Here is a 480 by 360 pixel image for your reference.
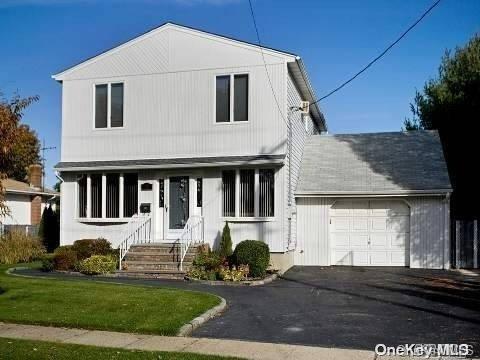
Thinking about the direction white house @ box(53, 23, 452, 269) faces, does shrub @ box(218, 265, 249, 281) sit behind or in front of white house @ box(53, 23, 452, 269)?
in front

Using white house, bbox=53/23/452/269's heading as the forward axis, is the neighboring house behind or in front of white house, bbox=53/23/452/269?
behind

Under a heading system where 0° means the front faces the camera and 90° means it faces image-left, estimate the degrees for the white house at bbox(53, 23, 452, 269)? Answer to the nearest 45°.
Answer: approximately 0°

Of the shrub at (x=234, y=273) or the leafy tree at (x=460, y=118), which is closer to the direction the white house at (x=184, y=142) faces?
the shrub
